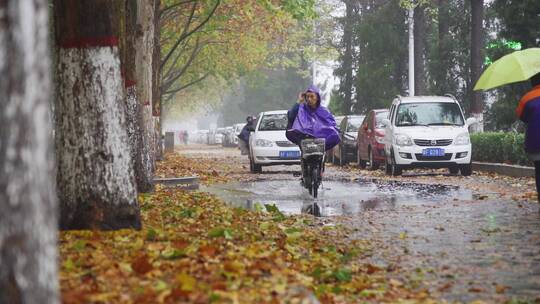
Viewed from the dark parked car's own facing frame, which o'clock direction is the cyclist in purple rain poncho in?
The cyclist in purple rain poncho is roughly at 12 o'clock from the dark parked car.

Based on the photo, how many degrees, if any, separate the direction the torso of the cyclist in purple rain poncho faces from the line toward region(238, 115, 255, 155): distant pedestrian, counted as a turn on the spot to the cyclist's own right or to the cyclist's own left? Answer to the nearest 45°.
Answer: approximately 180°

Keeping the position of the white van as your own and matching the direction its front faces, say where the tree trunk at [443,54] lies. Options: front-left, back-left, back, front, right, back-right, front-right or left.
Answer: back

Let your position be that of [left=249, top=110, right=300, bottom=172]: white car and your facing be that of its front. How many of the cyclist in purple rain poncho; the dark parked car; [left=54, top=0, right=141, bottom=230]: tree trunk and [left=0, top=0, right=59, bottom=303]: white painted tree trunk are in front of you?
3

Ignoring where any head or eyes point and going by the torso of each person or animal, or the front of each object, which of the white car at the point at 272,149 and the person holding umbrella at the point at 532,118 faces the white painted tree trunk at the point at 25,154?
the white car
